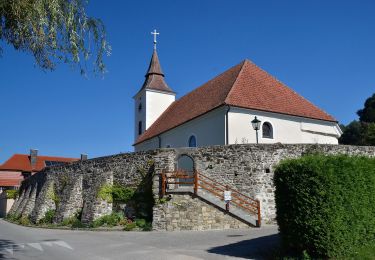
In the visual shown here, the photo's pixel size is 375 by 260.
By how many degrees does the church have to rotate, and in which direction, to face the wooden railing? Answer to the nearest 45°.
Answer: approximately 135° to its left

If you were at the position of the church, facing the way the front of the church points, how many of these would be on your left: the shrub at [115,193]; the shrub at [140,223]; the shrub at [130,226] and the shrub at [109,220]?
4

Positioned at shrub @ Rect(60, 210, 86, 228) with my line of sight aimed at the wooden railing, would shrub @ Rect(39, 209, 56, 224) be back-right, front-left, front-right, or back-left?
back-left

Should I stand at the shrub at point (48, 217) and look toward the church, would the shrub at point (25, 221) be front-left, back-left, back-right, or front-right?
back-left

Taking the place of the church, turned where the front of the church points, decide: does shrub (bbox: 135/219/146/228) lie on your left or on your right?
on your left

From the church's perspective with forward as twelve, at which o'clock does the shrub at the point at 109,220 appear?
The shrub is roughly at 9 o'clock from the church.

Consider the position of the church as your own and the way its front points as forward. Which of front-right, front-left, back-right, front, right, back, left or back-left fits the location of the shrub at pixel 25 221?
front-left

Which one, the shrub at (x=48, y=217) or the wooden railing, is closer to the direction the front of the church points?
the shrub

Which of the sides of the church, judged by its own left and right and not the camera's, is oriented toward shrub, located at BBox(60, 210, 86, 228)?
left

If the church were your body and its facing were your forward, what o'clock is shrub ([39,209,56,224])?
The shrub is roughly at 10 o'clock from the church.

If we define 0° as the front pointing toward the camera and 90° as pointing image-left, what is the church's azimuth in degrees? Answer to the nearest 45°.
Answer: approximately 135°

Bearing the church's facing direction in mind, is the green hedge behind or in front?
behind

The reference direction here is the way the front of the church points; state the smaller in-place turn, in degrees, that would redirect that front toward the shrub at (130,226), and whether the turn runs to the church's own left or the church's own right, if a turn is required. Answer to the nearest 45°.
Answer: approximately 90° to the church's own left
